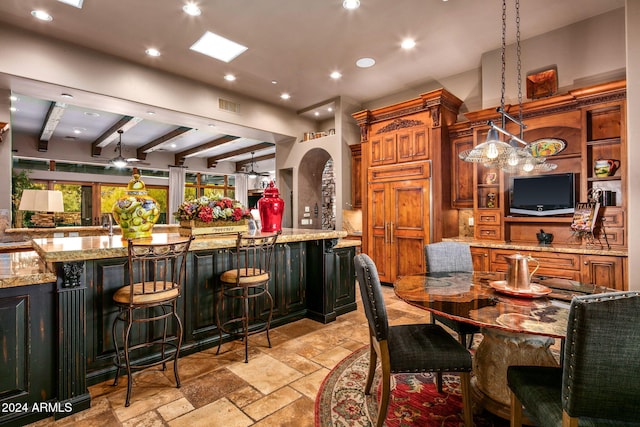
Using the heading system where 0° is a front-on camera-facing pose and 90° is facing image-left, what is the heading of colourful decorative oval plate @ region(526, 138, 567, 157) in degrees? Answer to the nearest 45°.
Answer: approximately 0°

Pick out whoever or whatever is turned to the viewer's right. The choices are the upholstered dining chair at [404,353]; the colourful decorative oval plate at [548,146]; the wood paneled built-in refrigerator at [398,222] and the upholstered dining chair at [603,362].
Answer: the upholstered dining chair at [404,353]

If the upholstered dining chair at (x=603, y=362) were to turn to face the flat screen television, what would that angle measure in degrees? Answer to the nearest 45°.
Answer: approximately 45° to its right

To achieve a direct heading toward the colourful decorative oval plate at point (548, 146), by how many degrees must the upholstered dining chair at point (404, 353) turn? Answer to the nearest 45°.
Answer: approximately 45° to its left

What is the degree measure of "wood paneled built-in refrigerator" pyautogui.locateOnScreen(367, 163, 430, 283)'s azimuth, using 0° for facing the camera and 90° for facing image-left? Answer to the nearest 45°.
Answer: approximately 45°

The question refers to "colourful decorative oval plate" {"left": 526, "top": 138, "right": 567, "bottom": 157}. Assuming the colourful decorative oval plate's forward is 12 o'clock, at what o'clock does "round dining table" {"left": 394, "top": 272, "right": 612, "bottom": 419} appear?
The round dining table is roughly at 12 o'clock from the colourful decorative oval plate.

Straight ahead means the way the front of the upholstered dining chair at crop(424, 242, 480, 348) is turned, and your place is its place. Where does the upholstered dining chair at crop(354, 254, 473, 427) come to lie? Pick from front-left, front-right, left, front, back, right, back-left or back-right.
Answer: front-right

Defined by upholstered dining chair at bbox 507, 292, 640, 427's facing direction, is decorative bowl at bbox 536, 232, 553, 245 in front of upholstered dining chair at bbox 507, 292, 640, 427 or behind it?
in front

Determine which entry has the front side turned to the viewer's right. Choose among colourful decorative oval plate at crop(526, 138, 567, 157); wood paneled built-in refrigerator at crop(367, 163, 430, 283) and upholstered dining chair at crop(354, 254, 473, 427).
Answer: the upholstered dining chair

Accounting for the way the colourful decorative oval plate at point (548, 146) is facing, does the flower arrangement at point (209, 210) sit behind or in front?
in front

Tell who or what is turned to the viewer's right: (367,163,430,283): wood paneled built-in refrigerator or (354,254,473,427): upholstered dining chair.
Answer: the upholstered dining chair

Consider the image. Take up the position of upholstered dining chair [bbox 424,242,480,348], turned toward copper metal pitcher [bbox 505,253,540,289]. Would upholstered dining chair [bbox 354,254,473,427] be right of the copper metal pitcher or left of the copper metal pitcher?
right

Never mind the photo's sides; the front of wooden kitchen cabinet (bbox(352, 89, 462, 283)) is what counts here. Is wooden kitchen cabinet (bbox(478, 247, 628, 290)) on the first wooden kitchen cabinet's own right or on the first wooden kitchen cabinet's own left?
on the first wooden kitchen cabinet's own left

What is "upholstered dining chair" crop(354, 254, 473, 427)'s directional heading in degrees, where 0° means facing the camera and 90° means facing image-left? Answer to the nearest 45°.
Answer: approximately 270°
